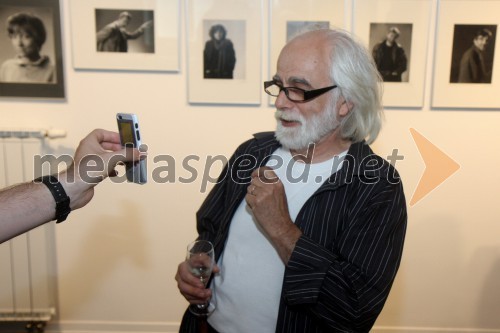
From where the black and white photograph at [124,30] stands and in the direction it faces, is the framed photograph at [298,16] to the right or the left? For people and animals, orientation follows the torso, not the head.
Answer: on its left

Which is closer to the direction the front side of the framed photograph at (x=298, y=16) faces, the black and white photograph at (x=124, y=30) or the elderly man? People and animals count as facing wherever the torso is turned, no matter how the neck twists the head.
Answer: the elderly man

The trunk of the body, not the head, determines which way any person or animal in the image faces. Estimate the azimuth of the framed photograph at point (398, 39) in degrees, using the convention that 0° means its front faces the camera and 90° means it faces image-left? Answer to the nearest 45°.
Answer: approximately 0°

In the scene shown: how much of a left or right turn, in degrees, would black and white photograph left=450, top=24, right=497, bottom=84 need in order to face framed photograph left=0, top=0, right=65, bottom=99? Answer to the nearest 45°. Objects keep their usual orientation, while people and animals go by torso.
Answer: approximately 45° to its right

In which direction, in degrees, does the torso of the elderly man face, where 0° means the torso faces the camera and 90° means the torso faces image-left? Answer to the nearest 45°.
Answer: approximately 45°

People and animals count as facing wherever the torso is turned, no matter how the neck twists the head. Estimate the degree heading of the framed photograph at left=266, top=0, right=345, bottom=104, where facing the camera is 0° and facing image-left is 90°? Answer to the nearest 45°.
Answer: approximately 0°
